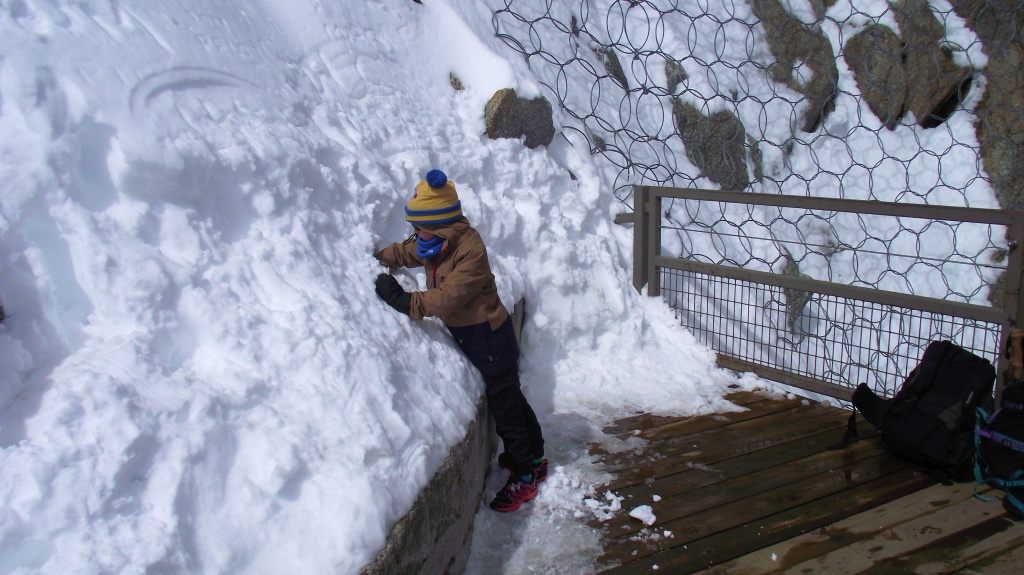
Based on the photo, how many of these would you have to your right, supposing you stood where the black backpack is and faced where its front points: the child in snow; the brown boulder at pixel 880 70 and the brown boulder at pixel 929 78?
1

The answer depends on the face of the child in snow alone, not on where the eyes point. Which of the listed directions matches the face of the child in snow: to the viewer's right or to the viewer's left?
to the viewer's left

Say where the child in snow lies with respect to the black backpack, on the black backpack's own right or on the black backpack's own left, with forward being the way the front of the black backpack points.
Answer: on the black backpack's own right

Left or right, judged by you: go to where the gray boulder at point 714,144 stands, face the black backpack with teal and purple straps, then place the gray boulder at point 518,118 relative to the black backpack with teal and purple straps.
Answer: right

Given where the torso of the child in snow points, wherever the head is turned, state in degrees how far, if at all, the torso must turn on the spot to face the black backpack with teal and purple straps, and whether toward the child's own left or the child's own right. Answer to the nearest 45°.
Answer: approximately 135° to the child's own left

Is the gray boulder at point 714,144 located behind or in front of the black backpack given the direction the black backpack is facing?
behind

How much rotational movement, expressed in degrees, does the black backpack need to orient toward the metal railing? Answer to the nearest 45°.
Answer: approximately 180°

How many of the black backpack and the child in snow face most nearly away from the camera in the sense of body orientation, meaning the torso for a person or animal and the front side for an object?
0
